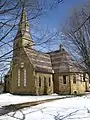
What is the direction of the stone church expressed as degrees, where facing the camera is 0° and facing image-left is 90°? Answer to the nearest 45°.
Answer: approximately 45°
